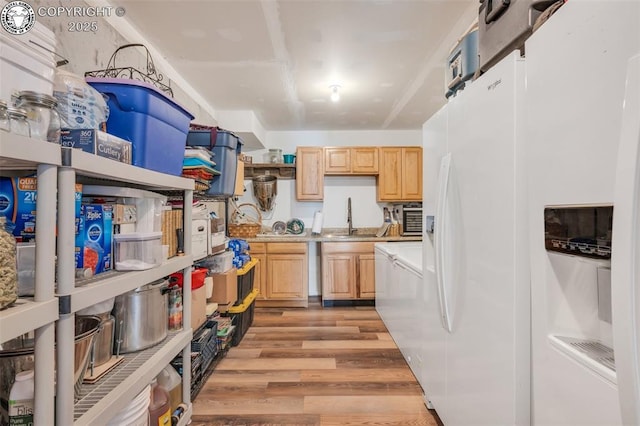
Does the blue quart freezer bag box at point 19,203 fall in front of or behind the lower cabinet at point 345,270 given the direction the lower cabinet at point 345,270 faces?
in front

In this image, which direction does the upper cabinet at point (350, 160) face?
toward the camera

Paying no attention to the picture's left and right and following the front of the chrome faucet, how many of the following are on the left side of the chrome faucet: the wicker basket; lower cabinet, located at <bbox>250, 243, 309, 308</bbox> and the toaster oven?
1

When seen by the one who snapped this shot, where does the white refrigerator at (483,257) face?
facing the viewer and to the left of the viewer

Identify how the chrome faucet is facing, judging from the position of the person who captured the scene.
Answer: facing the viewer

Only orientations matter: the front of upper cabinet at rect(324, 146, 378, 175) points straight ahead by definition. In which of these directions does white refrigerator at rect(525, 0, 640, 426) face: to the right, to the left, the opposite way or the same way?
to the right

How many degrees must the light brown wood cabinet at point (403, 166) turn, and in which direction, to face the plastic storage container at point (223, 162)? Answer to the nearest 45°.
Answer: approximately 45° to its right

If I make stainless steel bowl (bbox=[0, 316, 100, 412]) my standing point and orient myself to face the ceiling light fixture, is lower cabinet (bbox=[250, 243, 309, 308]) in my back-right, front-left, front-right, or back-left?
front-left

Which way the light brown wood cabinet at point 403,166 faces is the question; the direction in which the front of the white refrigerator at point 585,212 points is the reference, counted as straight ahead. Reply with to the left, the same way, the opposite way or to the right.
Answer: to the left

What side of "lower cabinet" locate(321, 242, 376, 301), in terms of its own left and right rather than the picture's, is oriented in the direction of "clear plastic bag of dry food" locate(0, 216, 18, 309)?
front

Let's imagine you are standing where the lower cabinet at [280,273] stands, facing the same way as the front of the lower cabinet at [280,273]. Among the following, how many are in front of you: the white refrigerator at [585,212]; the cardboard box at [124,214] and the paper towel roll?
2

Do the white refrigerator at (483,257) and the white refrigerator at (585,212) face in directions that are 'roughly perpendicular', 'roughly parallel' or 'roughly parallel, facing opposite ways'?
roughly parallel

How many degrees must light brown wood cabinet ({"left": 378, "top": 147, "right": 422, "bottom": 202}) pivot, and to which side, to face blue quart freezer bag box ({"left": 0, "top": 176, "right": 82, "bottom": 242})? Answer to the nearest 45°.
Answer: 0° — it already faces it

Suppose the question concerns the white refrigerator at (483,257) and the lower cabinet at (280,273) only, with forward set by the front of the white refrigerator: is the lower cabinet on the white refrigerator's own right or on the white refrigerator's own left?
on the white refrigerator's own right
